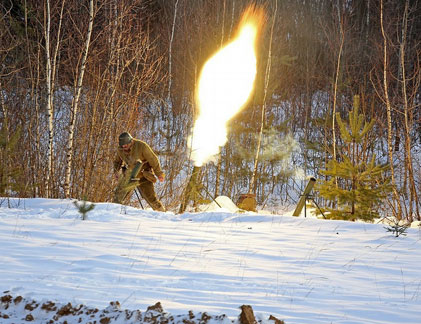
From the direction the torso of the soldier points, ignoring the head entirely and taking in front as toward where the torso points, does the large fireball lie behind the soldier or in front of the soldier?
behind

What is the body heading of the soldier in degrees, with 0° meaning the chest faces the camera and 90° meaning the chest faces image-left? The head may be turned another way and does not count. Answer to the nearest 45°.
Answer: approximately 45°
